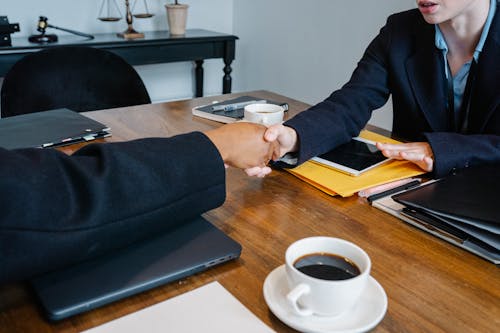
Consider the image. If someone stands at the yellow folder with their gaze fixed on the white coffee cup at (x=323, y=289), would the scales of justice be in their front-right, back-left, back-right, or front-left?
back-right

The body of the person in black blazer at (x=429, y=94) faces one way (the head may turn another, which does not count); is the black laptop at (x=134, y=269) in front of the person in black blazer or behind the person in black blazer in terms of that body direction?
in front

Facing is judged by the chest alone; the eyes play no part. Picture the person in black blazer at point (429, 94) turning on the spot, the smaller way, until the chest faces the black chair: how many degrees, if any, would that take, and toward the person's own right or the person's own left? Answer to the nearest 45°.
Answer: approximately 45° to the person's own right

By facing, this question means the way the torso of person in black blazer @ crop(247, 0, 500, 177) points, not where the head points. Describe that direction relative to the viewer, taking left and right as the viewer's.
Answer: facing the viewer and to the left of the viewer

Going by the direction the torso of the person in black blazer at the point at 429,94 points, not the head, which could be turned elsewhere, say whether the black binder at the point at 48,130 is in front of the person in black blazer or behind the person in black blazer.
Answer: in front

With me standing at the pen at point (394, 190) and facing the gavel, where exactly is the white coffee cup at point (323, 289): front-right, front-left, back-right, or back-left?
back-left

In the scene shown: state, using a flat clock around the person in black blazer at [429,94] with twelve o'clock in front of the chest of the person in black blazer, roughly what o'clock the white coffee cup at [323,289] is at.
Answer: The white coffee cup is roughly at 11 o'clock from the person in black blazer.
